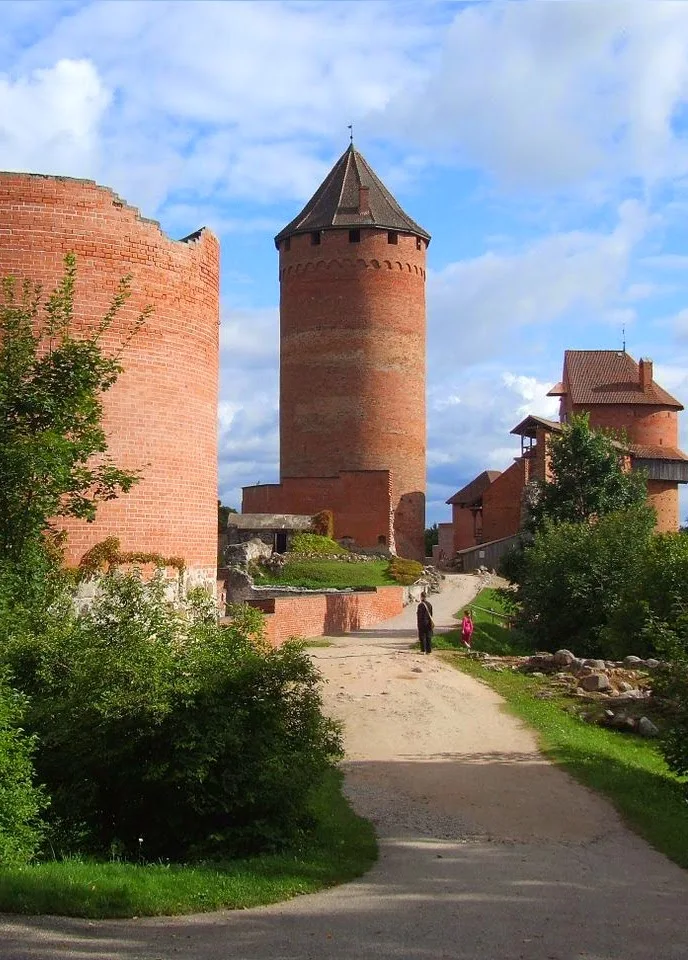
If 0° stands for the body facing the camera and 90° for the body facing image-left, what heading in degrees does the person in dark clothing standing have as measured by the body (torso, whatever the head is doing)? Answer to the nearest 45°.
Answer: approximately 180°

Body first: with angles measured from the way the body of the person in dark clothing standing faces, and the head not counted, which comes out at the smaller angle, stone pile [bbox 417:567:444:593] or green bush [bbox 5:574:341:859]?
the stone pile

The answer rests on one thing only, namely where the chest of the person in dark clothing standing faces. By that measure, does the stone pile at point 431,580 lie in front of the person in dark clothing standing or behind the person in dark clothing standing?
in front

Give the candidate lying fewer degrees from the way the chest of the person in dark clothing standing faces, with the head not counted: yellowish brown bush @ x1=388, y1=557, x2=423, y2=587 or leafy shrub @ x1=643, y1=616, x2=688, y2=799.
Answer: the yellowish brown bush

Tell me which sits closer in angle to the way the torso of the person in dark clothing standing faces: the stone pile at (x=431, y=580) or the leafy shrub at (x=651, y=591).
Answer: the stone pile

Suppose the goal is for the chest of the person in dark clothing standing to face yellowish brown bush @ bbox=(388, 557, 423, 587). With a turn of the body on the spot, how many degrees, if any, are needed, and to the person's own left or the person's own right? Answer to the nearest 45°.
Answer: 0° — they already face it

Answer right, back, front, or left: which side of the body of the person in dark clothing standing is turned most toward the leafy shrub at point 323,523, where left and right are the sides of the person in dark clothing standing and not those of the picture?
front

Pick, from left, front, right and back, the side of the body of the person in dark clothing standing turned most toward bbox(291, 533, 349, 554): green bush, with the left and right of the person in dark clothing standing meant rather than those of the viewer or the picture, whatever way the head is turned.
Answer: front

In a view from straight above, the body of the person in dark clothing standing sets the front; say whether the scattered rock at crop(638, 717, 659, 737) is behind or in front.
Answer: behind

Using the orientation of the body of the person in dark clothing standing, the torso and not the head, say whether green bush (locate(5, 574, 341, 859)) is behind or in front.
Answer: behind
